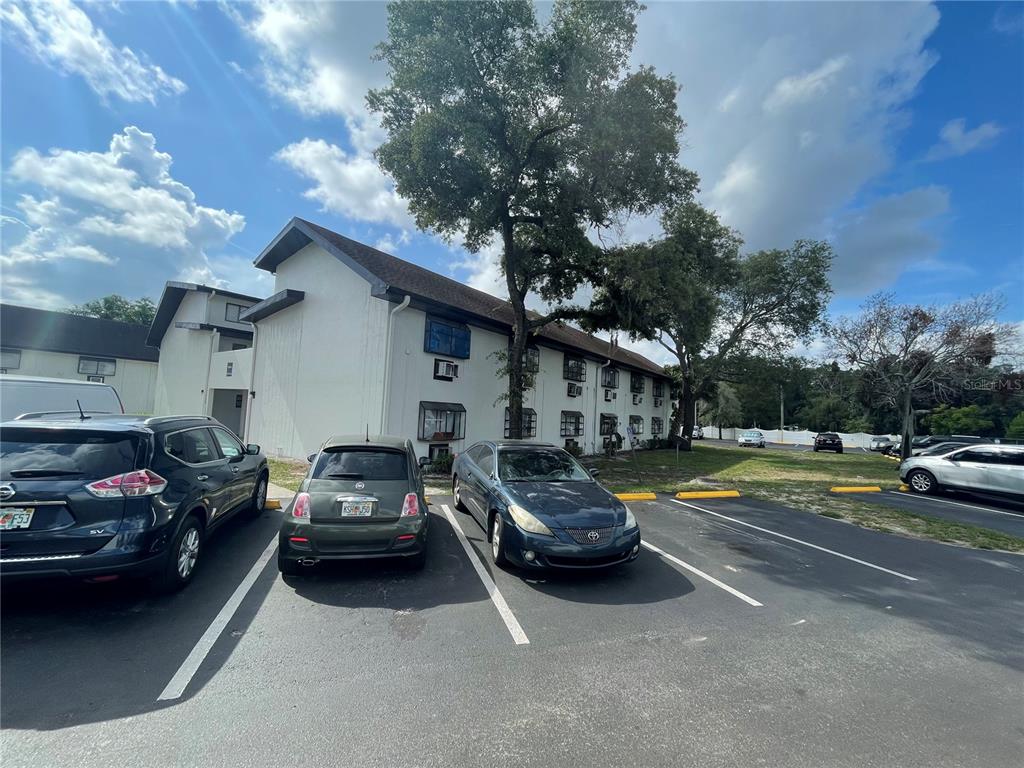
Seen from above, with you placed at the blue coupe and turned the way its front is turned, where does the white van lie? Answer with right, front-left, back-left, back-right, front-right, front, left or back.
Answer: back-right

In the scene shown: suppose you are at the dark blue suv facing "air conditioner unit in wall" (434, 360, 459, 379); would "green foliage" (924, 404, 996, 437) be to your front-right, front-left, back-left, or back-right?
front-right

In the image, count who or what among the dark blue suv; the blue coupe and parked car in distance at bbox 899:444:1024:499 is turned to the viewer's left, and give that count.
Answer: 1

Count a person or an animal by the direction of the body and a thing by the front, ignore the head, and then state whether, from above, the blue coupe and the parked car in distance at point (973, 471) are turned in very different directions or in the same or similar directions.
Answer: very different directions

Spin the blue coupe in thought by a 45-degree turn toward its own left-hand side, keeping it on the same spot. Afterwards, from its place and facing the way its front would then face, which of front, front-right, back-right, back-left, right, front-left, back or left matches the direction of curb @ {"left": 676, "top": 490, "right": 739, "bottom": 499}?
front-left

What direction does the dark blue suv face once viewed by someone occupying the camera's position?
facing away from the viewer and to the right of the viewer

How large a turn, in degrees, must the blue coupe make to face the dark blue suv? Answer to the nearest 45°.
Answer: approximately 90° to its right

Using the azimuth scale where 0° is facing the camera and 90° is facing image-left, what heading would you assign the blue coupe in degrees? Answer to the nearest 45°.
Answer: approximately 315°

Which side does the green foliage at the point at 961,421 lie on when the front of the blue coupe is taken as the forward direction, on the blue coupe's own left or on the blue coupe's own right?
on the blue coupe's own left

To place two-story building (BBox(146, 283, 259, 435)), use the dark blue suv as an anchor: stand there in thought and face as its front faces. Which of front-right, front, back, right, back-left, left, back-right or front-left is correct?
front-left

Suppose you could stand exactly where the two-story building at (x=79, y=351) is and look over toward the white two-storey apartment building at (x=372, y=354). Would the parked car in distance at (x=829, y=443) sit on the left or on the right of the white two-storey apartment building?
left

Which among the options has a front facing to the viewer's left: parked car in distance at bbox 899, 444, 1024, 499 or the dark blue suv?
the parked car in distance

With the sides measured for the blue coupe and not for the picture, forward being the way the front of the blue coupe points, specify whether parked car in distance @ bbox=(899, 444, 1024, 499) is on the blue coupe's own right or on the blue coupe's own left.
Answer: on the blue coupe's own left

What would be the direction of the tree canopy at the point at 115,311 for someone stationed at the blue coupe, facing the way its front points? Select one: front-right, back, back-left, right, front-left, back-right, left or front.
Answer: back

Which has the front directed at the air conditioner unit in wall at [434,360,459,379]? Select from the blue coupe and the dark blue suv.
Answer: the dark blue suv

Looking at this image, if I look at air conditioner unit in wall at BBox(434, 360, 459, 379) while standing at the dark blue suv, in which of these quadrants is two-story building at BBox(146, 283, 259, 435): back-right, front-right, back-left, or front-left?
front-left

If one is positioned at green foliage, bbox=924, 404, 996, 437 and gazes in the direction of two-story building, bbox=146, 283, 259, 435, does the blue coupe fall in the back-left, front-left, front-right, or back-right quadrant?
front-left

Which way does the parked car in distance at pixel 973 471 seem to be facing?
to the viewer's left
